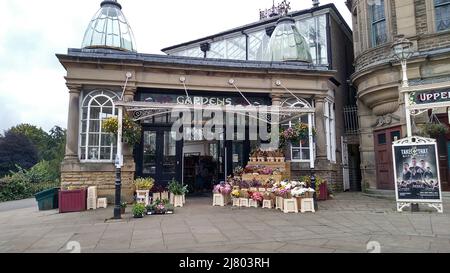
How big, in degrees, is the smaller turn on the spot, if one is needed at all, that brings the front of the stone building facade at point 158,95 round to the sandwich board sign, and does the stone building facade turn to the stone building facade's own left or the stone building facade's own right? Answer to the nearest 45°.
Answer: approximately 45° to the stone building facade's own left

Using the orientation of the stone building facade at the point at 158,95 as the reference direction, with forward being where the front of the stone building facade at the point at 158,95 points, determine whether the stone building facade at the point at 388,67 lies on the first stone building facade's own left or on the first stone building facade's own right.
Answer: on the first stone building facade's own left

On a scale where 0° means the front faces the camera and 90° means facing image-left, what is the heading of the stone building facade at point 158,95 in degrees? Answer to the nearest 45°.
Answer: approximately 0°

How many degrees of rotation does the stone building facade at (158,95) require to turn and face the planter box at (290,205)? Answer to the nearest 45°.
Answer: approximately 45° to its left

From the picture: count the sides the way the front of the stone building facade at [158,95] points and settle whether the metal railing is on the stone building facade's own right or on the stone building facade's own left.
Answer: on the stone building facade's own left
